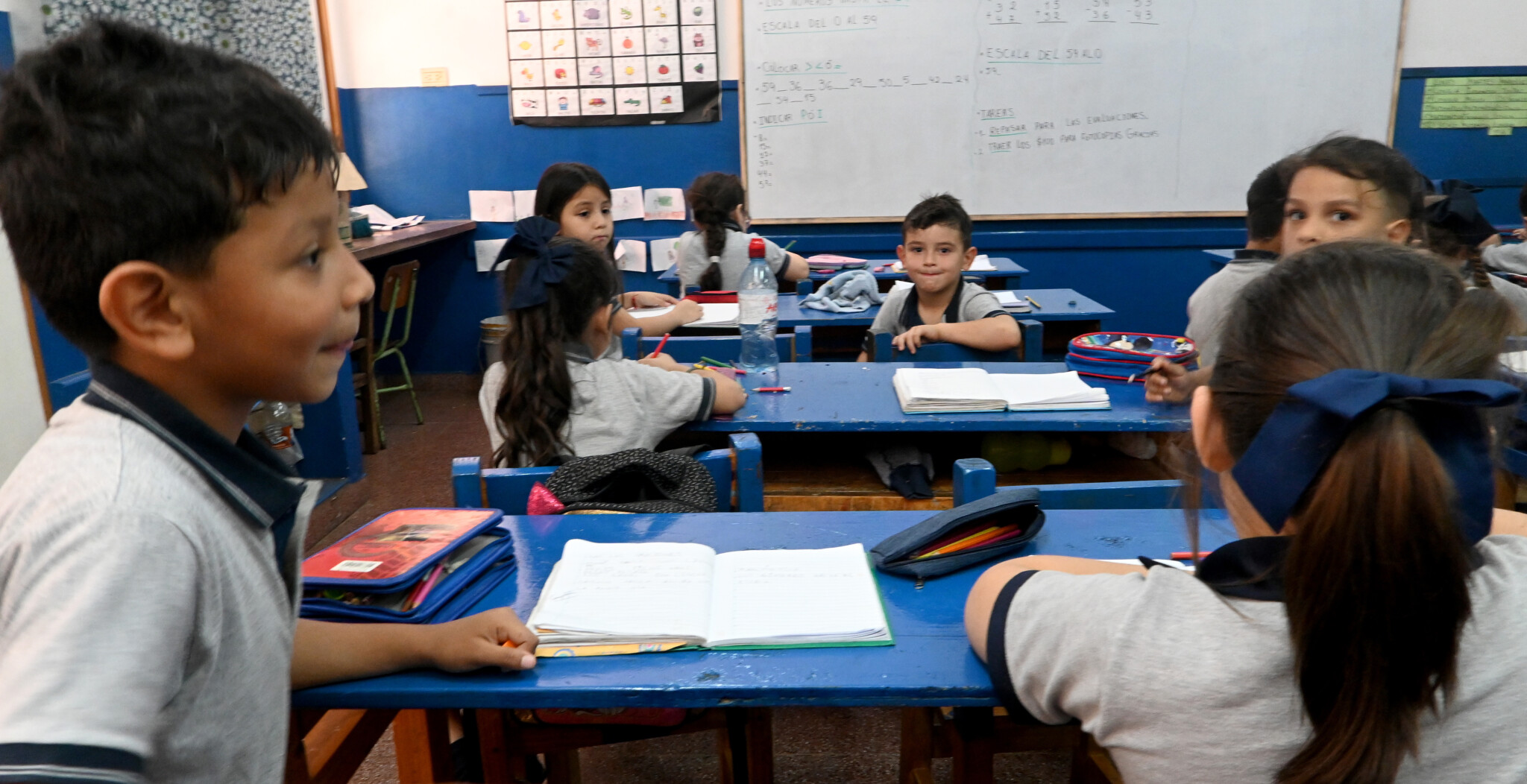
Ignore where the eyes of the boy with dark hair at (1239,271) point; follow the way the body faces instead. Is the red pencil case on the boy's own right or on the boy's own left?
on the boy's own left

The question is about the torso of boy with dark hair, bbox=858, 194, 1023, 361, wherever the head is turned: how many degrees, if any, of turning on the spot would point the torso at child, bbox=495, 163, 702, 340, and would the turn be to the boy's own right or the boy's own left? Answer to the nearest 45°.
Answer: approximately 90° to the boy's own right

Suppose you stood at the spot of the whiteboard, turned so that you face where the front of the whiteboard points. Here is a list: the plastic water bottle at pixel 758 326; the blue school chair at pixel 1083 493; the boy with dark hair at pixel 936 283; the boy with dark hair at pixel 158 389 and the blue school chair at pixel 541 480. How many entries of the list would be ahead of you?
5

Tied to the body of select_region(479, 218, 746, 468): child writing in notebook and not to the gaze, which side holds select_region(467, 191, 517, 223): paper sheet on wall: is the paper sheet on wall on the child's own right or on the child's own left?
on the child's own left

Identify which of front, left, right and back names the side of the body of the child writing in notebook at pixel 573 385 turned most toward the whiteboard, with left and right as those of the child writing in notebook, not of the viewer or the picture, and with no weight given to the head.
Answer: front

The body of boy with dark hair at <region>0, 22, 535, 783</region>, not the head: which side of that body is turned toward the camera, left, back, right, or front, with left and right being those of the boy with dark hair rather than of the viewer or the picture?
right

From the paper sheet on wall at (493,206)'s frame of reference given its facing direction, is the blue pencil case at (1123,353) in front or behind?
in front

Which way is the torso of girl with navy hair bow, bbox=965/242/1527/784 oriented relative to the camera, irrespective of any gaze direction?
away from the camera

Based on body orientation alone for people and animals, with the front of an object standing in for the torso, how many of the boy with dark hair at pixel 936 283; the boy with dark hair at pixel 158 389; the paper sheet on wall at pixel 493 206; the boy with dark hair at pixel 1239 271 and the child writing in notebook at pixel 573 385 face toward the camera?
2

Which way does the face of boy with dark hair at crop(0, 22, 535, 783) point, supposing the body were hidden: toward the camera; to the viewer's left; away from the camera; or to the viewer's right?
to the viewer's right

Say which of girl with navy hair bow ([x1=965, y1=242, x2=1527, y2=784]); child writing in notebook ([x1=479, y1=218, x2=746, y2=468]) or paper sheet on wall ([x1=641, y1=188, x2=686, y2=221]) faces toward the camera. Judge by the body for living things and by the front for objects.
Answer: the paper sheet on wall

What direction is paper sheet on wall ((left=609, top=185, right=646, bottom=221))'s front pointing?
toward the camera

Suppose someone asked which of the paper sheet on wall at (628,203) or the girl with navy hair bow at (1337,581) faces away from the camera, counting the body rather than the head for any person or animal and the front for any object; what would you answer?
the girl with navy hair bow

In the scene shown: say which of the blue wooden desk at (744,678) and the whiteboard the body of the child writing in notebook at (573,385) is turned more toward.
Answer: the whiteboard

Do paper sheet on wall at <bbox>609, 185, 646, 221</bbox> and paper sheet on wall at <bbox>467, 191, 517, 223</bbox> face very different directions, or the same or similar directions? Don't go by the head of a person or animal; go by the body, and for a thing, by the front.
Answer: same or similar directions

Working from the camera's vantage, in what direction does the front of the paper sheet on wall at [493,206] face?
facing the viewer

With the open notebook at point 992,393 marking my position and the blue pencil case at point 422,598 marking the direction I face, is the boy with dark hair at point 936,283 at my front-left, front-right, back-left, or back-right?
back-right

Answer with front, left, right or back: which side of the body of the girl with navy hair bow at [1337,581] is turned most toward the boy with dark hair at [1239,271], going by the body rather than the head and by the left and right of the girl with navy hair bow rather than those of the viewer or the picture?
front
